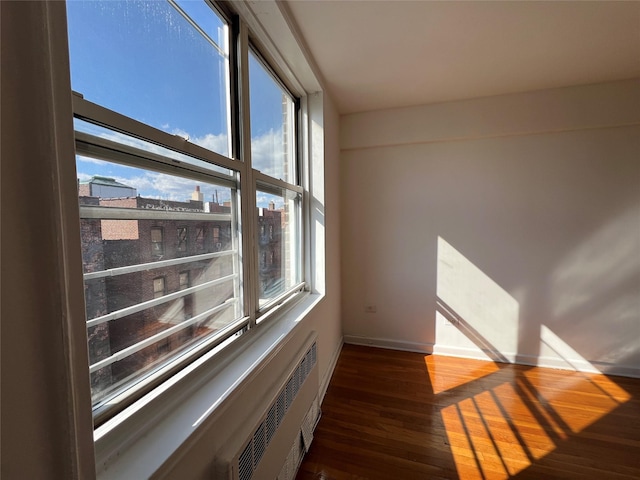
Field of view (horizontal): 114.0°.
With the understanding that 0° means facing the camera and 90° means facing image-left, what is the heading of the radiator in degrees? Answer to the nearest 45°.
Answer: approximately 315°
